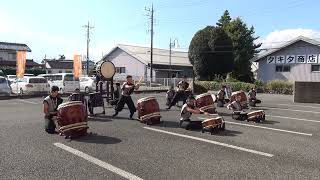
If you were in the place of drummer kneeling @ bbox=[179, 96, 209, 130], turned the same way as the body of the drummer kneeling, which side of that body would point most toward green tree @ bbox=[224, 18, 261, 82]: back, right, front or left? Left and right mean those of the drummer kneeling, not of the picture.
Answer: left

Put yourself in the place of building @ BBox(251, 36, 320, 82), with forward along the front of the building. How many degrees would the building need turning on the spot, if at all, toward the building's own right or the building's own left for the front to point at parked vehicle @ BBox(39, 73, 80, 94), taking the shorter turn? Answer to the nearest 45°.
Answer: approximately 45° to the building's own right

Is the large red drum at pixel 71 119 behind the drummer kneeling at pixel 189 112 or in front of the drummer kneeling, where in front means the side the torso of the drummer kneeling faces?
behind

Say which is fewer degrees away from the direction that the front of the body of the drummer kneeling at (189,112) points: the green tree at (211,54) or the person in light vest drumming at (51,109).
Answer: the green tree

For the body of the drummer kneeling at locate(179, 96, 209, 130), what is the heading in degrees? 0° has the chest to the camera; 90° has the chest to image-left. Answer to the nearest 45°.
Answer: approximately 270°

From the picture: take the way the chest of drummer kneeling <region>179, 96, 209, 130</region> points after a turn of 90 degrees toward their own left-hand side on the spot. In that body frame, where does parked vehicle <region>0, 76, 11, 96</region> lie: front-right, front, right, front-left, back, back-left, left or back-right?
front-left

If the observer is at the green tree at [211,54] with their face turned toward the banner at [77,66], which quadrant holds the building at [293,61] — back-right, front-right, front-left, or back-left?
back-left

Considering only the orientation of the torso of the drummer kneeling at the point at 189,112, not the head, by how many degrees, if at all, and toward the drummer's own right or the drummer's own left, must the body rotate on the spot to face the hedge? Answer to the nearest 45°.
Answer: approximately 90° to the drummer's own left

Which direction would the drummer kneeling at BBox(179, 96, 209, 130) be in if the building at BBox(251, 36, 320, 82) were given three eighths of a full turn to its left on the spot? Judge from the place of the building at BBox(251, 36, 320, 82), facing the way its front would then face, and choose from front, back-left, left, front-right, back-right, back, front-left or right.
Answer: back-right

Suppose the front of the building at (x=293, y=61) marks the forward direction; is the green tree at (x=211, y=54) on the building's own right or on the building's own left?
on the building's own right

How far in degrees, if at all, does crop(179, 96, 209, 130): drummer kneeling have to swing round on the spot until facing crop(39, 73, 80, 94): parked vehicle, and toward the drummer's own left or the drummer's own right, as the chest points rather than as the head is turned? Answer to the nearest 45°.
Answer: approximately 135° to the drummer's own left

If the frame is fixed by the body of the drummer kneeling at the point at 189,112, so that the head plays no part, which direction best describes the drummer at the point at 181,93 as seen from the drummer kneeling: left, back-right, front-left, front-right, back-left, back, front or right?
left

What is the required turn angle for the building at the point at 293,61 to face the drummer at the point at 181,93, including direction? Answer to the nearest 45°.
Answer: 0° — it already faces them

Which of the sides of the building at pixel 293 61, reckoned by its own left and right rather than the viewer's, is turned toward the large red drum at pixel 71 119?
front

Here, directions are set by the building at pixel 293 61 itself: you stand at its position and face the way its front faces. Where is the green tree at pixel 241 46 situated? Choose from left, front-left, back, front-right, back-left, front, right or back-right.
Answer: back-right

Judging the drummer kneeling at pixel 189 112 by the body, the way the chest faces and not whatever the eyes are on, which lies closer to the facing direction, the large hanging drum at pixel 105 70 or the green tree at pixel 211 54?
the green tree

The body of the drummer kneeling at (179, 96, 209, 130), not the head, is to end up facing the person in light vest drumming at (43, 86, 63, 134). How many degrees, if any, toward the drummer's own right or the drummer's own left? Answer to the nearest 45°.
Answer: approximately 180°

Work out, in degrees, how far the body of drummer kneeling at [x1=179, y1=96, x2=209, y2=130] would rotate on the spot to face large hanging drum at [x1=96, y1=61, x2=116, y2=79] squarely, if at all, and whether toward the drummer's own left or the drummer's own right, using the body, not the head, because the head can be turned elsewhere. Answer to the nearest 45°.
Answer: approximately 135° to the drummer's own left
